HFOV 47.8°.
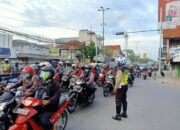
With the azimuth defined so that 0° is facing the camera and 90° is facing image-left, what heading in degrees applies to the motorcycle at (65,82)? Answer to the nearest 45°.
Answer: approximately 45°

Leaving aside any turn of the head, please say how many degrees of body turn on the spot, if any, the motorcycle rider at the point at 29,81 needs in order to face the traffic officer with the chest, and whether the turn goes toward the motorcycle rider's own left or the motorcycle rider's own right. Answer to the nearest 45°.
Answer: approximately 135° to the motorcycle rider's own left

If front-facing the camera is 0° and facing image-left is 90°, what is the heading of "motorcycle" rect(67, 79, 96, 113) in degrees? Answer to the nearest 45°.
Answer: approximately 45°

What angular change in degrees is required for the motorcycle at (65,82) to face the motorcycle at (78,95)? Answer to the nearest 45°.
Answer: approximately 45° to its left

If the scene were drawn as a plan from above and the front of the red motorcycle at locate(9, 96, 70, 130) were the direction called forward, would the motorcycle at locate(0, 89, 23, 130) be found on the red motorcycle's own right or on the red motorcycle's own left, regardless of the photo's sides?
on the red motorcycle's own right

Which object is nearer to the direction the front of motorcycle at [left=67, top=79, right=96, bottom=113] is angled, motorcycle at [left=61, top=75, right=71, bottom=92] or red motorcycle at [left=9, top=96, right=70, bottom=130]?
the red motorcycle

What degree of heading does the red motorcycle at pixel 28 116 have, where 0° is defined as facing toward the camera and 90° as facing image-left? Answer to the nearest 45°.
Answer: approximately 45°

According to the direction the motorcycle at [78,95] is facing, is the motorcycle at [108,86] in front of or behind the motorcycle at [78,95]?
behind

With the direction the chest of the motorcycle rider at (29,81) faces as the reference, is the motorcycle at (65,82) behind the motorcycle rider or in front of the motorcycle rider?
behind
